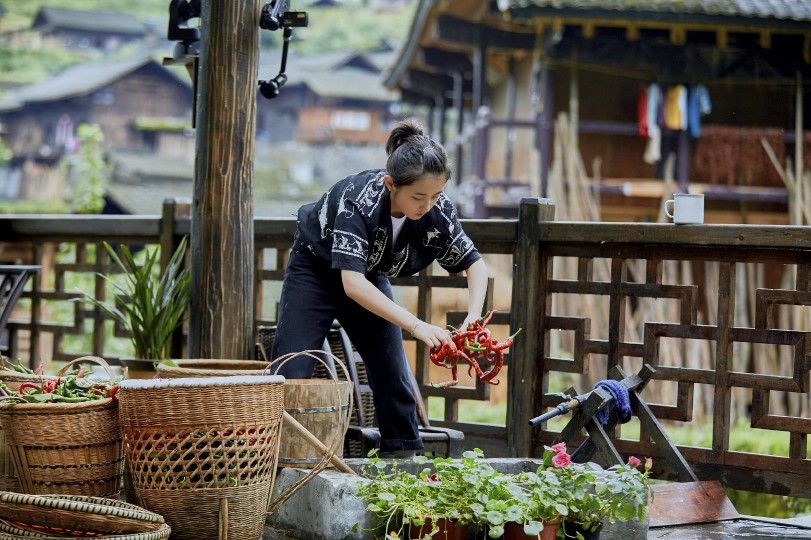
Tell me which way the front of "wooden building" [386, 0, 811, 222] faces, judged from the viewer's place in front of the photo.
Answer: facing the viewer

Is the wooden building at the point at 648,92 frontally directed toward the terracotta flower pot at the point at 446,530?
yes

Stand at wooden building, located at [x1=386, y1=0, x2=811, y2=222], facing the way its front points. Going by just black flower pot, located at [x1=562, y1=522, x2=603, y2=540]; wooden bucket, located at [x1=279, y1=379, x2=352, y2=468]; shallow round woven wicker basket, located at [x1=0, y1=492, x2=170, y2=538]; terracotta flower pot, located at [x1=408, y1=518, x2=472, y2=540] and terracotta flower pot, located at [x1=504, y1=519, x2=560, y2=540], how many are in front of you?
5

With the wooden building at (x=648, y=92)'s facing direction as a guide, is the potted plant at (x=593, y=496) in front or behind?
in front

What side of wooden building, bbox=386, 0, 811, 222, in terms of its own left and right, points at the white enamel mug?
front

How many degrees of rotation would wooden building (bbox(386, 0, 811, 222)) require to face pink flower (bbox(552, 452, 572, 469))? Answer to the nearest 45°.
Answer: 0° — it already faces it

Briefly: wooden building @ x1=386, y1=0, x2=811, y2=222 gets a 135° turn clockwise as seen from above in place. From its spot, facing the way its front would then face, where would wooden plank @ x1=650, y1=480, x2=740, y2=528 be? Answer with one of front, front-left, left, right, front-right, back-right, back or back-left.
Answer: back-left

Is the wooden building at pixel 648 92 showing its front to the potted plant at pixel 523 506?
yes

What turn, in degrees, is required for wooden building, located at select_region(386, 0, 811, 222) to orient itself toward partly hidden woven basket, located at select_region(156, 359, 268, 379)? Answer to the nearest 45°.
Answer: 0° — it already faces it

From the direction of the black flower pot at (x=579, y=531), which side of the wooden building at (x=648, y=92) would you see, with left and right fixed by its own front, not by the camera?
front

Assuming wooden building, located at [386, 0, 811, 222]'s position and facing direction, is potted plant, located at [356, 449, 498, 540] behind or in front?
in front

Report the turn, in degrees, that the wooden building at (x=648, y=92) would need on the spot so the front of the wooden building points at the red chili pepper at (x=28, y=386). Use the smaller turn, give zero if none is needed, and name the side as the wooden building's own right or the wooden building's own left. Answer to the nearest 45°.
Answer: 0° — it already faces it

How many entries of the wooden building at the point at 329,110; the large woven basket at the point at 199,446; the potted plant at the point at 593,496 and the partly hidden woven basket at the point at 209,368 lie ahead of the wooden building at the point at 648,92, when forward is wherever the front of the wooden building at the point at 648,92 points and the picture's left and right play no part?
3

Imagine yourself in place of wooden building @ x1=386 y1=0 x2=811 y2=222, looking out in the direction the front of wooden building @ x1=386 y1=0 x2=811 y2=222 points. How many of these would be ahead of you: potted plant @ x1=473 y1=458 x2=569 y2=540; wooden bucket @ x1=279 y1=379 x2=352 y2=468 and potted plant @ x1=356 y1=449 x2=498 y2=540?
3

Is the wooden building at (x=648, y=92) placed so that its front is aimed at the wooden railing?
yes

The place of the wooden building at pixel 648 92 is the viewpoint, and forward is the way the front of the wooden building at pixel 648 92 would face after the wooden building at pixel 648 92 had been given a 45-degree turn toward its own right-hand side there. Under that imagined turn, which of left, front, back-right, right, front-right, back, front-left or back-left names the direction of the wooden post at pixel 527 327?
front-left

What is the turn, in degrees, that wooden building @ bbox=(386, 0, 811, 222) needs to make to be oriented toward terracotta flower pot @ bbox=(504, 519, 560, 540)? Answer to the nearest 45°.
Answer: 0° — it already faces it
